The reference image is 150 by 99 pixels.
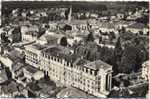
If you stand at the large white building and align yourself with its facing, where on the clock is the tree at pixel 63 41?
The tree is roughly at 4 o'clock from the large white building.

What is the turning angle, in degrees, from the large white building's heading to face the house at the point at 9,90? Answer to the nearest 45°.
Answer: approximately 45° to its right

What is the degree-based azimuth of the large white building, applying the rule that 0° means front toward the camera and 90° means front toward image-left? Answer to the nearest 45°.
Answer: approximately 45°

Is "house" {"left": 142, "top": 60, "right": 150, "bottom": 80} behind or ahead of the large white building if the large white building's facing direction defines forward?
behind

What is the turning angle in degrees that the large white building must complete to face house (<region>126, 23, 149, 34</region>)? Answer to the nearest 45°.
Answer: approximately 180°

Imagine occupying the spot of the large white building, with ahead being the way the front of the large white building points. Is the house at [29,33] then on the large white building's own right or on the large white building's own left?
on the large white building's own right
